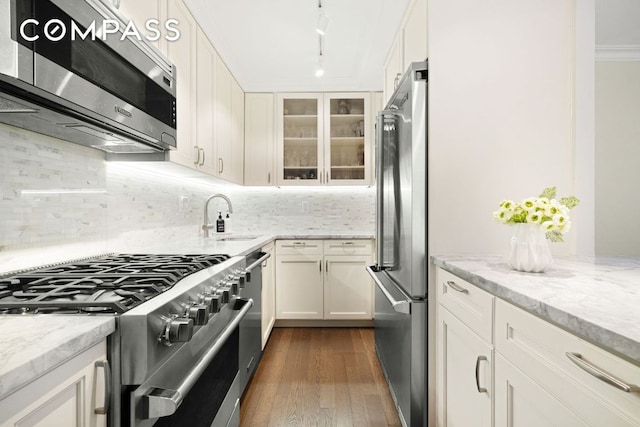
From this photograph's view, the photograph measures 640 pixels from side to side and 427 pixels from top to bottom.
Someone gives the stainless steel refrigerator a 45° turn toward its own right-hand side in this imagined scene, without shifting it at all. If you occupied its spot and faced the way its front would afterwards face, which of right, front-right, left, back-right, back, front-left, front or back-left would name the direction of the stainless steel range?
left

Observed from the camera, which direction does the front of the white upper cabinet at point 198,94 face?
facing to the right of the viewer

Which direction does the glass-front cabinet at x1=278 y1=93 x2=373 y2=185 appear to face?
toward the camera

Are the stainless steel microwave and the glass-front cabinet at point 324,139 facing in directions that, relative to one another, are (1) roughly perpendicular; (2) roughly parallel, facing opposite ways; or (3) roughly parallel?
roughly perpendicular

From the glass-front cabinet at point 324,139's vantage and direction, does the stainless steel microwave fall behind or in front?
in front

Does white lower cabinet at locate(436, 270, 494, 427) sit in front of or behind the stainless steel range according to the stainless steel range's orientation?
in front

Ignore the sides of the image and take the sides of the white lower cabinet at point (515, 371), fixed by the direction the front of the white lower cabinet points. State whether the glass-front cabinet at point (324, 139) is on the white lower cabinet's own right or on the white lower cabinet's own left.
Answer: on the white lower cabinet's own right

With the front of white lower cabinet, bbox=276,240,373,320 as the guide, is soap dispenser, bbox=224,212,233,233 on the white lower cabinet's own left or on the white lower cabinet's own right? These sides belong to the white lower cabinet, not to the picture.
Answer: on the white lower cabinet's own right

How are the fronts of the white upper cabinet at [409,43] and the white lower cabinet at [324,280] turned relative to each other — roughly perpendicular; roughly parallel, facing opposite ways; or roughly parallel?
roughly perpendicular

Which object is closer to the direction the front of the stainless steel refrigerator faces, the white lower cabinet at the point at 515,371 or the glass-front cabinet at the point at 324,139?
the glass-front cabinet

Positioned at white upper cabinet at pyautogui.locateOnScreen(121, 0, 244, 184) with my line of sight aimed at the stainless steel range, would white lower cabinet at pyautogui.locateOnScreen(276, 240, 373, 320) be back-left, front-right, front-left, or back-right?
back-left

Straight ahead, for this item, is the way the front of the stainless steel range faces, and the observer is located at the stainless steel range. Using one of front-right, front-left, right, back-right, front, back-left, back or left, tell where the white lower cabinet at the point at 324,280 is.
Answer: left

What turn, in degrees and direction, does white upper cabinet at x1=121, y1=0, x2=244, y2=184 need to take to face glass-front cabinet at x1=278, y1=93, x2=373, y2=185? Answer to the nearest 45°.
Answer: approximately 45° to its left

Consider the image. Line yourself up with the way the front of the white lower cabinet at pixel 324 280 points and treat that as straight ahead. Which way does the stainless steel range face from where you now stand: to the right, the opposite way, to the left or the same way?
to the left

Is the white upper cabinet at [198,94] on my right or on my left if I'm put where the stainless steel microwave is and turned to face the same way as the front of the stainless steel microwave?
on my left
